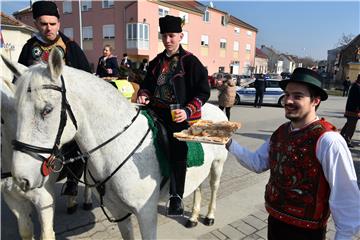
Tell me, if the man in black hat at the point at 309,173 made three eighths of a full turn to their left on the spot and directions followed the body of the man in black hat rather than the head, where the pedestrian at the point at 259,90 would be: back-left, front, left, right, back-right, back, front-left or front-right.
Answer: left

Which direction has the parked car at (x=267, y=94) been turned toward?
to the viewer's left

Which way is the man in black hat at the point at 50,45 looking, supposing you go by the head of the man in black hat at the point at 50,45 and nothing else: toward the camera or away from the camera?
toward the camera

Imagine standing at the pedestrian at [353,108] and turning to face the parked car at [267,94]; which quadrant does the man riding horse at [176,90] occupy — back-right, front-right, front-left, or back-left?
back-left

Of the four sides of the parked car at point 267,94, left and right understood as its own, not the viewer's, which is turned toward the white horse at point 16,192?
left

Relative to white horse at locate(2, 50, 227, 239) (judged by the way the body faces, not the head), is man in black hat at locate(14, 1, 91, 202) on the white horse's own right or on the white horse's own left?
on the white horse's own right

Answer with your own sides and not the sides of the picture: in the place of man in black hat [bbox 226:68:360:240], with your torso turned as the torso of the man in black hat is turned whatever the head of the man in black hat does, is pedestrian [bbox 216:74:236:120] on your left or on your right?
on your right

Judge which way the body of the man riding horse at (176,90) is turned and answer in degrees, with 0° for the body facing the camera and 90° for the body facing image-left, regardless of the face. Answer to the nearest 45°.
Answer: approximately 45°

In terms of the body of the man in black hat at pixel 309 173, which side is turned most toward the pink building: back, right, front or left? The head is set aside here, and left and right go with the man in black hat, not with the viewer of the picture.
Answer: right

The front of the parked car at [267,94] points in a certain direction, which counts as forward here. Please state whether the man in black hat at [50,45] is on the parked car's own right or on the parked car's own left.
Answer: on the parked car's own left

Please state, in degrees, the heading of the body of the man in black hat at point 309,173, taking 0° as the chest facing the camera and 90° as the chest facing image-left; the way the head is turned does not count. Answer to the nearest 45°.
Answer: approximately 45°

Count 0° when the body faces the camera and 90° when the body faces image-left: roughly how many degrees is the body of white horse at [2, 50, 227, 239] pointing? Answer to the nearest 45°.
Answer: approximately 45°

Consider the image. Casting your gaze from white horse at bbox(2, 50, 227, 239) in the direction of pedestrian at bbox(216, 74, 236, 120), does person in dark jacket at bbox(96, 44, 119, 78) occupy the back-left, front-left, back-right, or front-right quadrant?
front-left
